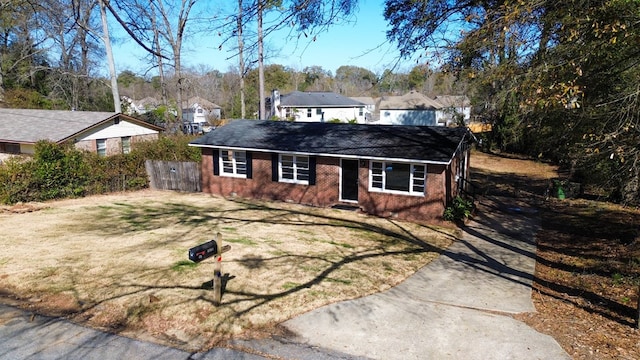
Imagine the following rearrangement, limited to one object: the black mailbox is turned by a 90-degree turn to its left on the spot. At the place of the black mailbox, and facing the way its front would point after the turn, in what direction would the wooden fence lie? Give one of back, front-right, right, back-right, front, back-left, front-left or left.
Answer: back-left

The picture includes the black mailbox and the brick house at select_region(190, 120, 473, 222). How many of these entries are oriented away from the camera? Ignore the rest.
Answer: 0

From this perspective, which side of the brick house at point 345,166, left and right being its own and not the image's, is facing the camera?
front

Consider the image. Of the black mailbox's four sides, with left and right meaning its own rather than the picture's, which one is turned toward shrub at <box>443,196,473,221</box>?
back

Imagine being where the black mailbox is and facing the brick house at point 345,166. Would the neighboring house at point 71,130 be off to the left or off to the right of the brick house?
left

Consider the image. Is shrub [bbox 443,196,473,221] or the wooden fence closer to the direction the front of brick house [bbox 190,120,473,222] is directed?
the shrub

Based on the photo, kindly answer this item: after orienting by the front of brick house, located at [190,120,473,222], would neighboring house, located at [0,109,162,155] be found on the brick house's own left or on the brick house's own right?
on the brick house's own right

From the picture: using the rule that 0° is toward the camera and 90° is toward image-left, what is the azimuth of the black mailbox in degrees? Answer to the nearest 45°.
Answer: approximately 45°

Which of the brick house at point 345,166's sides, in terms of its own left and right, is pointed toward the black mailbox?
front

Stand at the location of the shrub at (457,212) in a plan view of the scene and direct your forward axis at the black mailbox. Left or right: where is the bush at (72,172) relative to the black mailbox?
right

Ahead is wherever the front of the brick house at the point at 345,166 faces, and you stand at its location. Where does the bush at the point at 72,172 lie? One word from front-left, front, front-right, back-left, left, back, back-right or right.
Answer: right

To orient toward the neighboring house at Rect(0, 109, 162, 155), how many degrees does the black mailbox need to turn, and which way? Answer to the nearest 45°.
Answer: approximately 135° to its right
